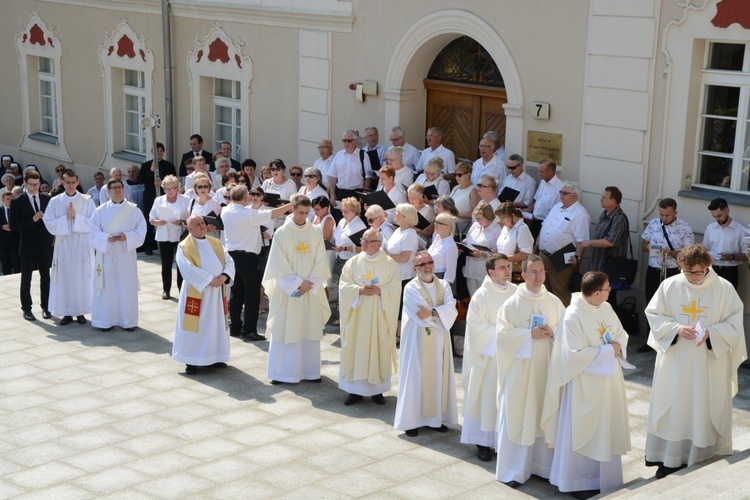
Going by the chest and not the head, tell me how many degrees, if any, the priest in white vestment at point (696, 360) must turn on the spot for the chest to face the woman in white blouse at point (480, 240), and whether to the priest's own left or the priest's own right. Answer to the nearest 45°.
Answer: approximately 135° to the priest's own right

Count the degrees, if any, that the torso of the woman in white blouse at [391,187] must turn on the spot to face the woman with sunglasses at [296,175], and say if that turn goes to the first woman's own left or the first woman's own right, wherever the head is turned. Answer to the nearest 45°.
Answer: approximately 90° to the first woman's own right

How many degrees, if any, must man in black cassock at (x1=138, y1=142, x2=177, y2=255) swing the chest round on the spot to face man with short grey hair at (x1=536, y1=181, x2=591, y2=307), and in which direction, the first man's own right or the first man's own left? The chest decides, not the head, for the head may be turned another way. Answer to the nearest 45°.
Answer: approximately 45° to the first man's own left

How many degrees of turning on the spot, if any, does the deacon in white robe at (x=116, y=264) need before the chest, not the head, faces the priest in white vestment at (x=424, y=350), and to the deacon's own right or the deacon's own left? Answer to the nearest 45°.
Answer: approximately 45° to the deacon's own left

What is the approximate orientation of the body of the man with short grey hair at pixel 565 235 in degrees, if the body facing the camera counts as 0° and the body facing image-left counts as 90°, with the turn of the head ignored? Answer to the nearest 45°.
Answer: approximately 45°

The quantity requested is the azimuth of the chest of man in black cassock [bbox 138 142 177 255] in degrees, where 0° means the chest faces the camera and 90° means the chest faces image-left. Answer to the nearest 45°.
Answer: approximately 0°

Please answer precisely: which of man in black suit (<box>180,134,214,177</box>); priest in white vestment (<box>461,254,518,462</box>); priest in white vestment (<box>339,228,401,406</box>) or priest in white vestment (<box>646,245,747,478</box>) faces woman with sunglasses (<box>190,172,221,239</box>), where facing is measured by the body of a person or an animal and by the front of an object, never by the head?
the man in black suit
